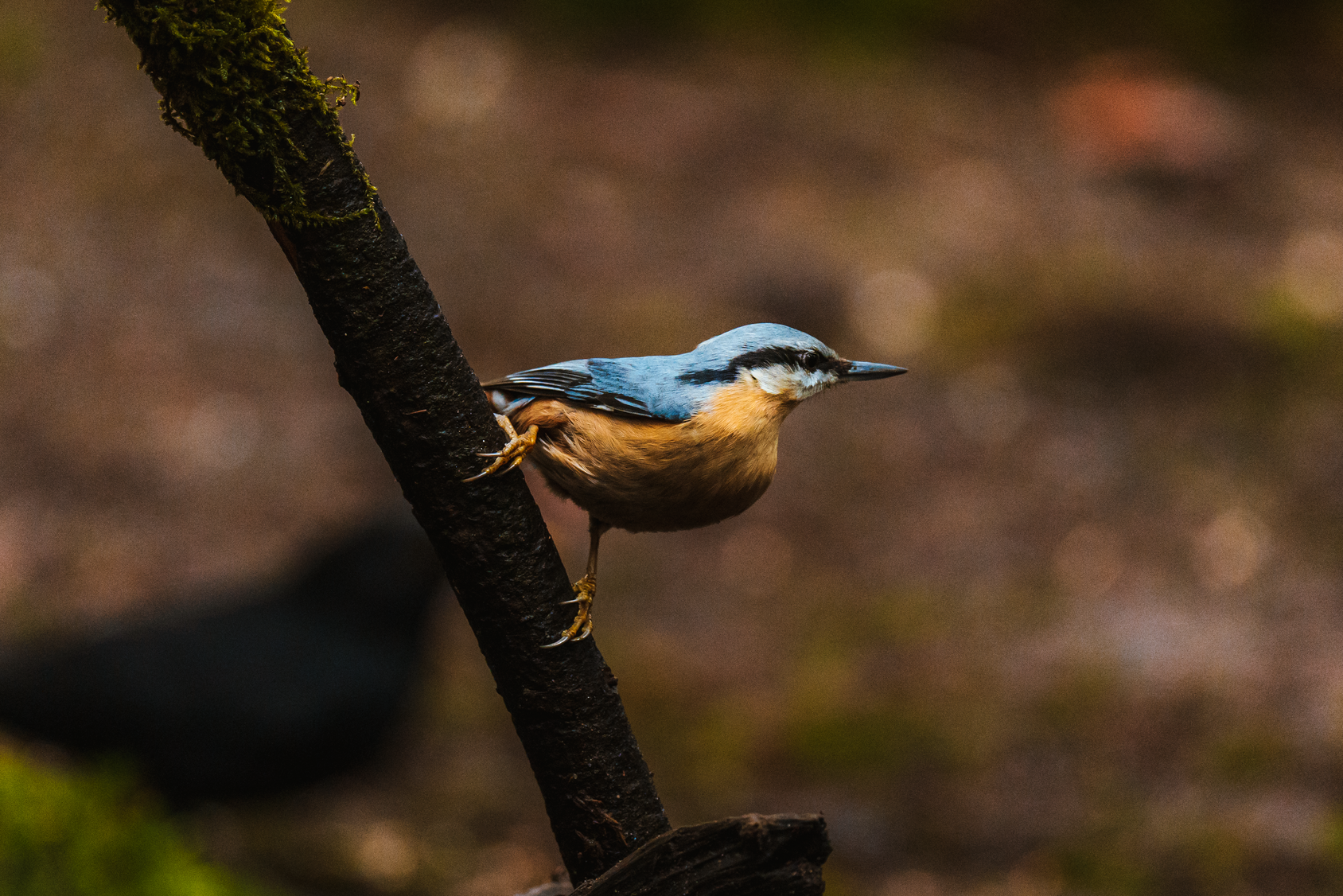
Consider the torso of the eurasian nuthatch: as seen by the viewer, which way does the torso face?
to the viewer's right
